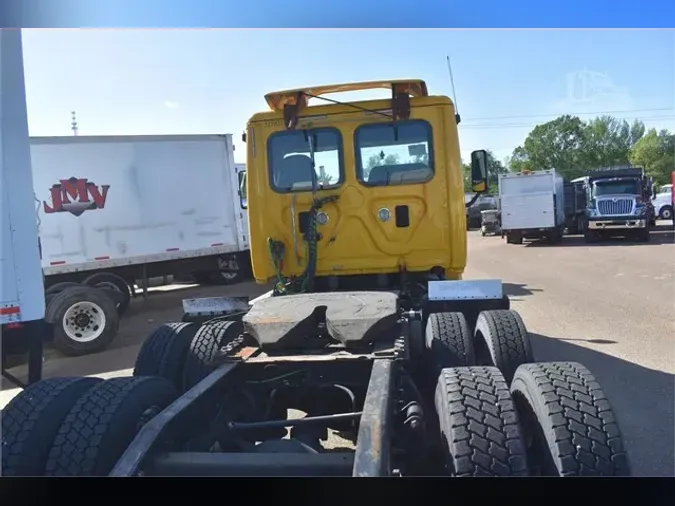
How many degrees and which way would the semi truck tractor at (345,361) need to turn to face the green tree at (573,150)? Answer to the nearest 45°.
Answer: approximately 45° to its right

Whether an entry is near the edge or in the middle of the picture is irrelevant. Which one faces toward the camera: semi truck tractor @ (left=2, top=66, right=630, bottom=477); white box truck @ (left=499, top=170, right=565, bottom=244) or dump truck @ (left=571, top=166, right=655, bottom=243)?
dump truck @ (left=571, top=166, right=655, bottom=243)

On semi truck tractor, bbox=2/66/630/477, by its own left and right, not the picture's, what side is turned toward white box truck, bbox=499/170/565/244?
front

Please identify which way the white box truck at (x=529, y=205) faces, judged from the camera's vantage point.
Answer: facing away from the viewer

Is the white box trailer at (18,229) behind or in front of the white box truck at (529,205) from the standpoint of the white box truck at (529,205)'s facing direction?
behind

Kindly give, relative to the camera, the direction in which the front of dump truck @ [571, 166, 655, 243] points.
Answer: facing the viewer

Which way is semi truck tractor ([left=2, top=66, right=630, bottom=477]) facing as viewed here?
away from the camera

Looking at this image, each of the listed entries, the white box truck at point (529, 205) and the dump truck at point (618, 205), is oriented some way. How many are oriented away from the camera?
1

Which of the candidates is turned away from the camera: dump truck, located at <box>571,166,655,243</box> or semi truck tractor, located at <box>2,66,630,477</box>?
semi truck tractor, located at <box>2,66,630,477</box>

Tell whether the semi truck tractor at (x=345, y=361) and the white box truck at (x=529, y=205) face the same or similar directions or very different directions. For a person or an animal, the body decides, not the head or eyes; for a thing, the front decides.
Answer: same or similar directions

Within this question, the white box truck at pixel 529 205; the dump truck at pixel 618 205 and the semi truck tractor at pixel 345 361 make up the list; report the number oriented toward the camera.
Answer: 1
